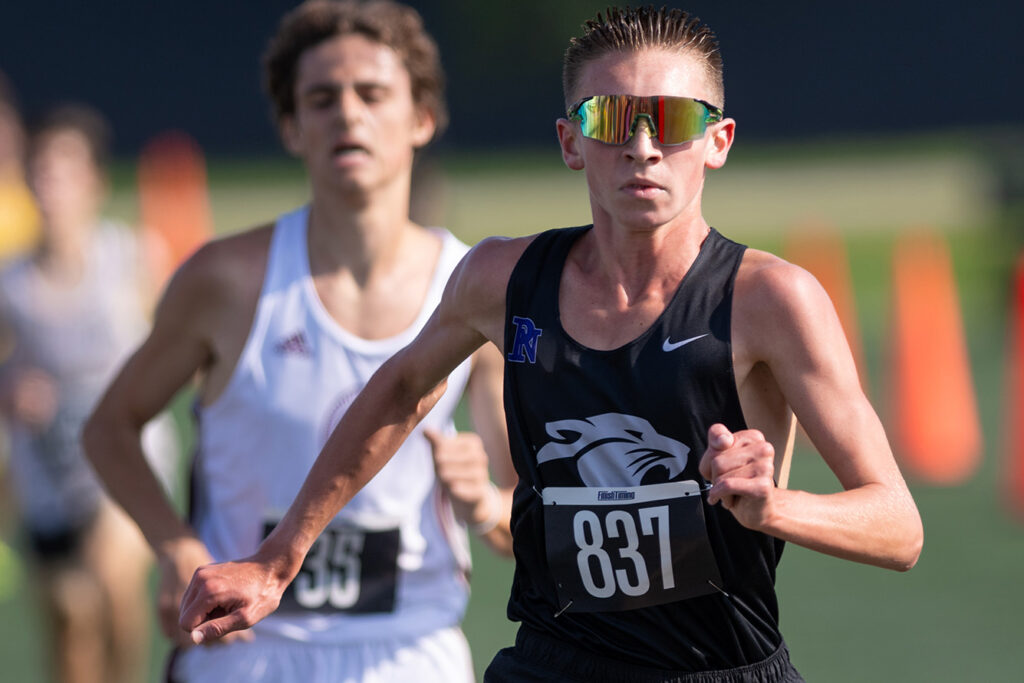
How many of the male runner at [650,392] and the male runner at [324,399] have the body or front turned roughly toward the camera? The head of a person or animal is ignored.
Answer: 2

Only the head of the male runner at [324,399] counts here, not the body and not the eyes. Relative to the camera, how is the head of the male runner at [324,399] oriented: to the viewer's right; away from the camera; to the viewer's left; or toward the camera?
toward the camera

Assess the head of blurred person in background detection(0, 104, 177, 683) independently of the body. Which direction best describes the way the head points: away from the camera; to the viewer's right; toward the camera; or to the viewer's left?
toward the camera

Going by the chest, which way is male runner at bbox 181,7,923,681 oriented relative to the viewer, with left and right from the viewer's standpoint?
facing the viewer

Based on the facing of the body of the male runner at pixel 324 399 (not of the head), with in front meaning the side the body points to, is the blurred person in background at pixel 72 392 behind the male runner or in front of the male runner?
behind

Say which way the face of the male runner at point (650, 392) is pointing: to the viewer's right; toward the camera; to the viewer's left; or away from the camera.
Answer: toward the camera

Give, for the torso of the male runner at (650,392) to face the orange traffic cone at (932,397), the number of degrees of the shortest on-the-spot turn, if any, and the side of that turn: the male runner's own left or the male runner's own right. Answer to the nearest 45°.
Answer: approximately 180°

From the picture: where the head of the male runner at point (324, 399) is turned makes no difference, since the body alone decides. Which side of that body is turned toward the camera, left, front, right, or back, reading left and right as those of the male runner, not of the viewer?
front

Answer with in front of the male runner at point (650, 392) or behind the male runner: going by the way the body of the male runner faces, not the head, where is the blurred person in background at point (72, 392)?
behind

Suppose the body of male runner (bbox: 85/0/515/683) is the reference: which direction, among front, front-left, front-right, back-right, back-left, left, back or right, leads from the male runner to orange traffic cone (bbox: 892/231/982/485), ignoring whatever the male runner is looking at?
back-left

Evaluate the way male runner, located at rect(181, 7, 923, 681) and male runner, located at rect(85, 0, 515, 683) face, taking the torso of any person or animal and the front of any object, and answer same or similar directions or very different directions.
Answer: same or similar directions

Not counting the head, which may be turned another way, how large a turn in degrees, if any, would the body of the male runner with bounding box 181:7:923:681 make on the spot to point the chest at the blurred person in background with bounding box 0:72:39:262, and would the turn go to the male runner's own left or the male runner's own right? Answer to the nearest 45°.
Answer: approximately 135° to the male runner's own right

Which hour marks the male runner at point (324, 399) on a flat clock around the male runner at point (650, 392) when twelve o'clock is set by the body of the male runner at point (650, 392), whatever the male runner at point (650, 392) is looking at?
the male runner at point (324, 399) is roughly at 5 o'clock from the male runner at point (650, 392).

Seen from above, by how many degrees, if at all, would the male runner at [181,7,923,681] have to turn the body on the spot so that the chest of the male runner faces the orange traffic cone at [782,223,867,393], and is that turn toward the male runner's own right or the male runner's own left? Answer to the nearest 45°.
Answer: approximately 180°
